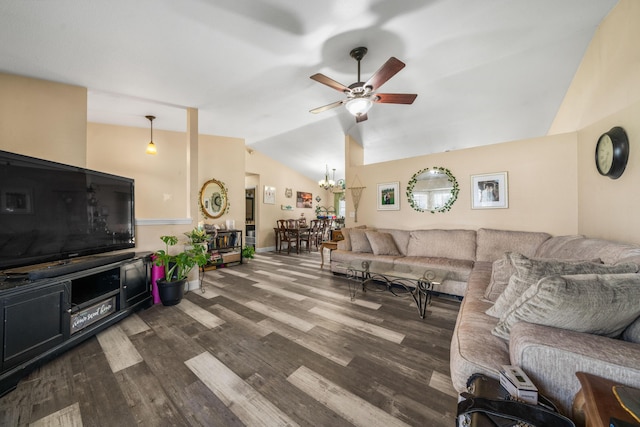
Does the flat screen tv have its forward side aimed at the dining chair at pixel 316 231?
no

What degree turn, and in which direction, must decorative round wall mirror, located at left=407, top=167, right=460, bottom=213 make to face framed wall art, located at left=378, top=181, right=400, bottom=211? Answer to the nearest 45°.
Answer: approximately 90° to its right

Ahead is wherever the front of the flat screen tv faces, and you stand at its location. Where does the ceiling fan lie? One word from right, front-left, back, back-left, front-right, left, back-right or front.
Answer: front

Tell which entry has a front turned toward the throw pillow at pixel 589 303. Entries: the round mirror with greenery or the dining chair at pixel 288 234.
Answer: the round mirror with greenery

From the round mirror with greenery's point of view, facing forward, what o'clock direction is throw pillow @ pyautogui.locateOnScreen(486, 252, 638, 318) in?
The throw pillow is roughly at 12 o'clock from the round mirror with greenery.

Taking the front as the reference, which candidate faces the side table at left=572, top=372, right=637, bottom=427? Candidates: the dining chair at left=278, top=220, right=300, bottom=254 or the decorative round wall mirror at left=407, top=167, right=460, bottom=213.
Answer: the decorative round wall mirror

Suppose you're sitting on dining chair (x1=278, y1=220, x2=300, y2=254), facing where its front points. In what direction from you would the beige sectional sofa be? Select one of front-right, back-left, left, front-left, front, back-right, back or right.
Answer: back-right

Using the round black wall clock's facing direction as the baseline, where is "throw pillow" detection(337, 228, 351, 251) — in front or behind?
in front

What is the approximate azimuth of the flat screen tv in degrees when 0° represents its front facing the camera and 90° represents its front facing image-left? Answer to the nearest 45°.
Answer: approximately 315°

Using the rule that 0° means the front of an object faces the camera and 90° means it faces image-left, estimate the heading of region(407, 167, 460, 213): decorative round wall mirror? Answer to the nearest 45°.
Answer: approximately 0°

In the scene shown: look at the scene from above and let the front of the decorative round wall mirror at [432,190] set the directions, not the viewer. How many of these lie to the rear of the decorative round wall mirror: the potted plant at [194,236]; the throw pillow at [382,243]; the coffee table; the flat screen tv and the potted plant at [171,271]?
0

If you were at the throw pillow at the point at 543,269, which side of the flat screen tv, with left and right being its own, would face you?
front

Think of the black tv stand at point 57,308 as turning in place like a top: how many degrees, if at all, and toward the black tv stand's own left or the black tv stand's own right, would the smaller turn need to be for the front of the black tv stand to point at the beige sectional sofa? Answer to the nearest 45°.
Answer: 0° — it already faces it

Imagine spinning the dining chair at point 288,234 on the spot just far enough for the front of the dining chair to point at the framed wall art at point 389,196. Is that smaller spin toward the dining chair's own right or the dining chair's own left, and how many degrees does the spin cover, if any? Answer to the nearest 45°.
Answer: approximately 90° to the dining chair's own right

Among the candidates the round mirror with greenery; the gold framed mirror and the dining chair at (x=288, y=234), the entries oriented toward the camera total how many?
2

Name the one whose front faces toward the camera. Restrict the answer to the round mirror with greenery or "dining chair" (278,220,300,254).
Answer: the round mirror with greenery

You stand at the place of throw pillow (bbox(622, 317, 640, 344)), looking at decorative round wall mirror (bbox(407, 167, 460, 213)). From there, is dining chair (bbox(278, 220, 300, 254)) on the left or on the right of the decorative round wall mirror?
left

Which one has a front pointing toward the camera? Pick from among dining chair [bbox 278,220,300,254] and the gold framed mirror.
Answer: the gold framed mirror

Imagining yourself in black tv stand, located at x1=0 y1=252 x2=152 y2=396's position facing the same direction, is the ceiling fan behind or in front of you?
in front

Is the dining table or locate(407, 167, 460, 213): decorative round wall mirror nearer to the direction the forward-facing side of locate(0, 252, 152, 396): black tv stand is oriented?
the decorative round wall mirror

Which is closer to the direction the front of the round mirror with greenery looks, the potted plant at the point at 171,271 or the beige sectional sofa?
the beige sectional sofa

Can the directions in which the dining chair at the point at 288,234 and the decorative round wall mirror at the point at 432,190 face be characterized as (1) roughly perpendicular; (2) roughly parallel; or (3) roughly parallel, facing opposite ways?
roughly parallel, facing opposite ways

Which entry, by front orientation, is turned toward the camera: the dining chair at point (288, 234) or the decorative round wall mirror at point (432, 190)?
the decorative round wall mirror
